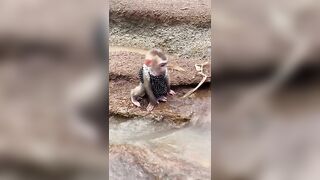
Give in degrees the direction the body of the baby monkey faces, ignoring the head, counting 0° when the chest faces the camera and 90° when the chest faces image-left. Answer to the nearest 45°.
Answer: approximately 315°
